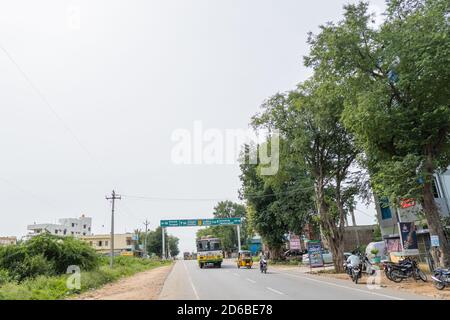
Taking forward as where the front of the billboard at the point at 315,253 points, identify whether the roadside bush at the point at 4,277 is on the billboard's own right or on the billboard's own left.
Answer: on the billboard's own right

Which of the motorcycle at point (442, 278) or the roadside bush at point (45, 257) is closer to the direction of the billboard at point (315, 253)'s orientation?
the motorcycle

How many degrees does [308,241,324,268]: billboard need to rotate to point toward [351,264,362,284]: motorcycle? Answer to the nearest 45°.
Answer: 0° — it already faces it

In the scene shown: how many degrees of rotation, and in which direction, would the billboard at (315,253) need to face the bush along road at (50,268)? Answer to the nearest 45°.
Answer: approximately 45° to its right

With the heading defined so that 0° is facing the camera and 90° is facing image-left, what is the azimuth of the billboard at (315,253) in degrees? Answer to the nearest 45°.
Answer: approximately 0°

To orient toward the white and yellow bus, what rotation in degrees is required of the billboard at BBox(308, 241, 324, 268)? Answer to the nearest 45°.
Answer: approximately 135° to its right

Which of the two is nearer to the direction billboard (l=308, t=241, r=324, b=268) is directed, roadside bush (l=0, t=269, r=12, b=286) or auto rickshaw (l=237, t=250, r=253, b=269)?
the roadside bush
